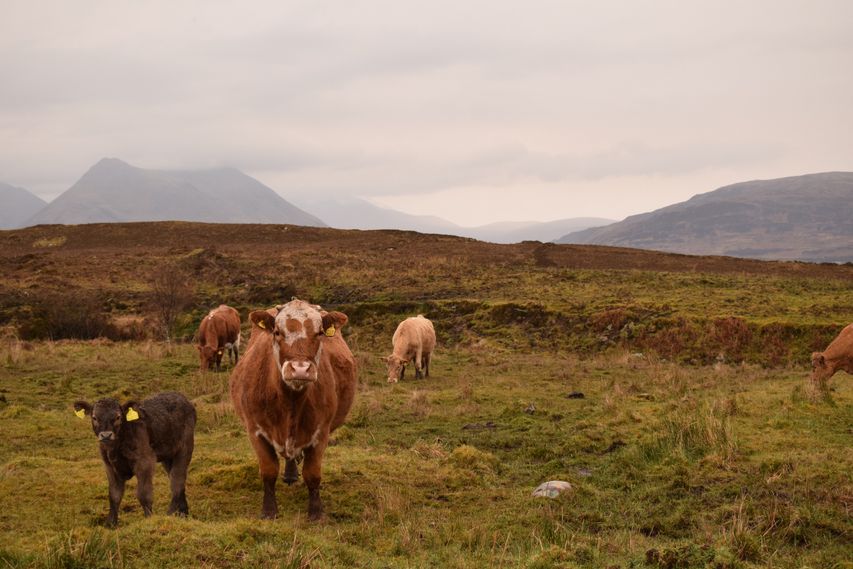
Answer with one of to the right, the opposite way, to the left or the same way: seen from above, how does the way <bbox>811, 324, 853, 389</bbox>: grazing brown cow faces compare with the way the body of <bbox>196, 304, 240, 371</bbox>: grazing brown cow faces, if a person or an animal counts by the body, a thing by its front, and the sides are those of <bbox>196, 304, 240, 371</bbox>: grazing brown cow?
to the right

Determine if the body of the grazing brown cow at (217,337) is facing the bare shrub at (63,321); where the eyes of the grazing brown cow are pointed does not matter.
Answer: no

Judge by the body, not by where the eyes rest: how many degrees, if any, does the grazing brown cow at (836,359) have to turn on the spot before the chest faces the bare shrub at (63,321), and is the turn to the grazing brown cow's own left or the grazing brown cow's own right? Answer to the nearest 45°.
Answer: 0° — it already faces it

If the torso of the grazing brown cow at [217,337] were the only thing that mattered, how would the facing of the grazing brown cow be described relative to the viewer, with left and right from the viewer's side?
facing the viewer and to the left of the viewer

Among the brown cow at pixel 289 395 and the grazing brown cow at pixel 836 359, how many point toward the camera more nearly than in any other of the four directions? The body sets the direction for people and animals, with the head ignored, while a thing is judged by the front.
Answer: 1

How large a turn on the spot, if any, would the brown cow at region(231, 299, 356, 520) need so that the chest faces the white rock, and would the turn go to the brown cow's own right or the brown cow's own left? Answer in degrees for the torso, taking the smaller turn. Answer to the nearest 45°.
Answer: approximately 90° to the brown cow's own left

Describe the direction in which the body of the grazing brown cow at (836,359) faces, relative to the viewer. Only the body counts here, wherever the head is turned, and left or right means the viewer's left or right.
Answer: facing to the left of the viewer

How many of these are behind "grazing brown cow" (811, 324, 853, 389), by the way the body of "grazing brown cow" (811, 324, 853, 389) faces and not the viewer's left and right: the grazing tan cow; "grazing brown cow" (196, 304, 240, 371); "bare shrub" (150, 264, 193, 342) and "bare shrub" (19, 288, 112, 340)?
0

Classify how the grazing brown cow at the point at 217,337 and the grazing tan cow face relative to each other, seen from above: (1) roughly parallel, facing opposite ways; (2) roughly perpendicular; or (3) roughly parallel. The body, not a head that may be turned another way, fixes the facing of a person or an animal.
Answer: roughly parallel

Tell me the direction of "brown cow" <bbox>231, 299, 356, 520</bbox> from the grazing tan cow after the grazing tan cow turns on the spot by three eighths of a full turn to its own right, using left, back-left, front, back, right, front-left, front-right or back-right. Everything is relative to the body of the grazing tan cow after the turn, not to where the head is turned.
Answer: back

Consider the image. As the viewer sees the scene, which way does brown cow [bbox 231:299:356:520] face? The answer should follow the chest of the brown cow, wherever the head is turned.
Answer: toward the camera
